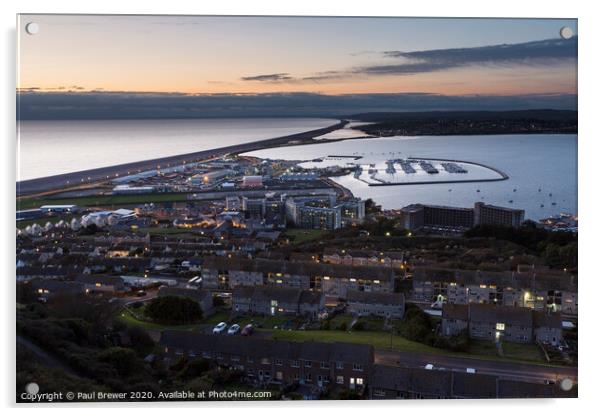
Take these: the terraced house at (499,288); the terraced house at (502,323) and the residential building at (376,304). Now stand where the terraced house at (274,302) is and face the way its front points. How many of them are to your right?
0

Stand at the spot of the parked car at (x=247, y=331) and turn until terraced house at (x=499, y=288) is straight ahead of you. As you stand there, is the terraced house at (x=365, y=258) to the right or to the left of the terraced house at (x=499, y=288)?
left

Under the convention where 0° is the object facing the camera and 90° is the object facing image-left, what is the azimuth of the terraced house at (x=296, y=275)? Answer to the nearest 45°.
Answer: approximately 0°

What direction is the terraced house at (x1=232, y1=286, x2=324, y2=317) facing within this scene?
toward the camera

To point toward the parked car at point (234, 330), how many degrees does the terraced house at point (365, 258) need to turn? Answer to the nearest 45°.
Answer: approximately 45° to its right

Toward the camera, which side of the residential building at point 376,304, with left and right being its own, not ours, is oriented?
front

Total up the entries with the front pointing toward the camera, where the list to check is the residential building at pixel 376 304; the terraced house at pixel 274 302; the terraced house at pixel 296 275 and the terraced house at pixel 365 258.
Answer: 4

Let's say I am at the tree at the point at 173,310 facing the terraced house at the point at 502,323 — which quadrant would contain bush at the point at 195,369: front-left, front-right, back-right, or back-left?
front-right

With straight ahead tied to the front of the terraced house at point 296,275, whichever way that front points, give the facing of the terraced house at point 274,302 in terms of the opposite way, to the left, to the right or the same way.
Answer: the same way

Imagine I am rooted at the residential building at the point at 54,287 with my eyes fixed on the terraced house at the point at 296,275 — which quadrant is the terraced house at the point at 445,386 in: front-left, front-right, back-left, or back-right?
front-right

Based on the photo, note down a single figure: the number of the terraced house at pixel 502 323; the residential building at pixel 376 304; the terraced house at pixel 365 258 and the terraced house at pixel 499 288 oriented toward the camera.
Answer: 4

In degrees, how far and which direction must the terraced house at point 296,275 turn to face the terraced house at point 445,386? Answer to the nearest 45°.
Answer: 0° — it already faces it

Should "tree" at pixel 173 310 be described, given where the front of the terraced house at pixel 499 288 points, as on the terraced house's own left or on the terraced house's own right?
on the terraced house's own right

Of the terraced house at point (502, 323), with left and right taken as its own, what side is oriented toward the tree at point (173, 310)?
right

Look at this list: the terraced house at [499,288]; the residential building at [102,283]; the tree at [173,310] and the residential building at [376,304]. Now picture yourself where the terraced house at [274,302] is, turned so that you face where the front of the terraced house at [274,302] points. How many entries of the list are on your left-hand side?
2

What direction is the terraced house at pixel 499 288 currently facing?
toward the camera

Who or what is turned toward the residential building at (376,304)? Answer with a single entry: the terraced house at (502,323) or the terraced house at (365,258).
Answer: the terraced house at (365,258)

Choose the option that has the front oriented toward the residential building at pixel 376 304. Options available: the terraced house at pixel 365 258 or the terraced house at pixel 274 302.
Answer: the terraced house at pixel 365 258
